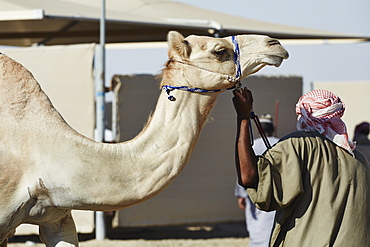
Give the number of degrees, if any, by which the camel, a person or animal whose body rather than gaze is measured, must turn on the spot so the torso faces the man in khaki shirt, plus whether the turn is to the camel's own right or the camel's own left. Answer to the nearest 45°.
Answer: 0° — it already faces them

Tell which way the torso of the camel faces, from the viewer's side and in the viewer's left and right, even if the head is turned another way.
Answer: facing to the right of the viewer
